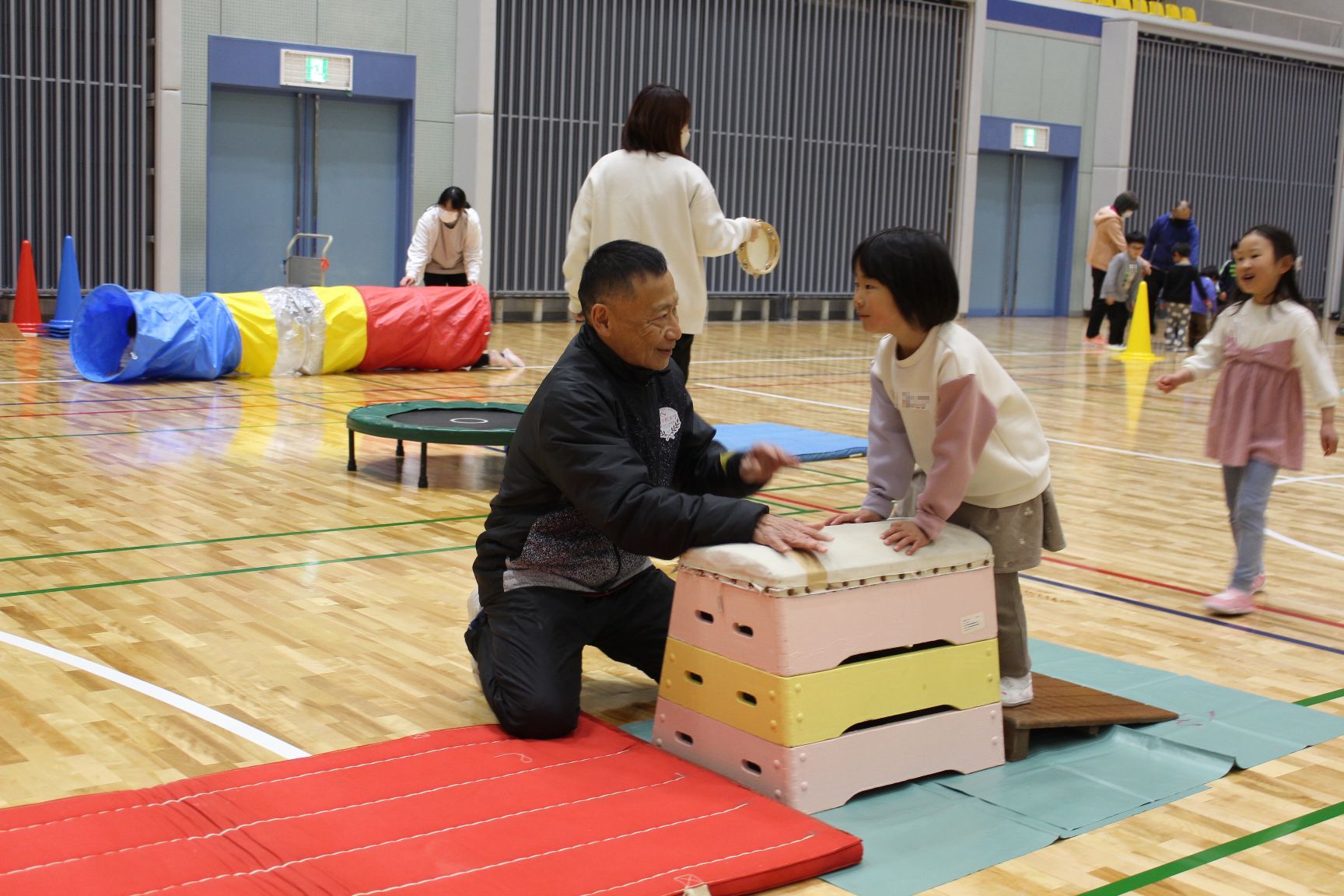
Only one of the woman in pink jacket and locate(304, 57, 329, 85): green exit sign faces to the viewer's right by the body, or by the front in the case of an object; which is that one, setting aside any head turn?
the woman in pink jacket

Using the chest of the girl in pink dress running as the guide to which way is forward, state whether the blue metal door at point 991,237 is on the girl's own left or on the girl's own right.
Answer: on the girl's own right

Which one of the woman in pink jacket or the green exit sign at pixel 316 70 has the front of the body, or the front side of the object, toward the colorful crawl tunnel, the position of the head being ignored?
the green exit sign

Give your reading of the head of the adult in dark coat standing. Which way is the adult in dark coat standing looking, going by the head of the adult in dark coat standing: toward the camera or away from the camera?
toward the camera

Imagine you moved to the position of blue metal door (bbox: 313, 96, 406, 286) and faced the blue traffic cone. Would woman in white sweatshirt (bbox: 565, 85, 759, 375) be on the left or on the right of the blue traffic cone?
left

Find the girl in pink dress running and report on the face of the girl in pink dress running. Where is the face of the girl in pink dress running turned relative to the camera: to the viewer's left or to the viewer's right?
to the viewer's left

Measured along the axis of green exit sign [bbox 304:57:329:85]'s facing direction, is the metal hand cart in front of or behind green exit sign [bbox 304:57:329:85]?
in front

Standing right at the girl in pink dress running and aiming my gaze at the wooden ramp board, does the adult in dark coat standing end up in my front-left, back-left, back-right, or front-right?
back-right

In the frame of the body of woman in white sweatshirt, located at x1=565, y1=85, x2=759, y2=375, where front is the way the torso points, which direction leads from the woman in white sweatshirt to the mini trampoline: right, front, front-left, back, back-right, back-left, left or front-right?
left

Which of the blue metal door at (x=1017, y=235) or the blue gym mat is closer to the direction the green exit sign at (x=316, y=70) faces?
the blue gym mat

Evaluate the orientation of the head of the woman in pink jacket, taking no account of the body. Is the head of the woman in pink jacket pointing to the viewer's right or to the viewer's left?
to the viewer's right

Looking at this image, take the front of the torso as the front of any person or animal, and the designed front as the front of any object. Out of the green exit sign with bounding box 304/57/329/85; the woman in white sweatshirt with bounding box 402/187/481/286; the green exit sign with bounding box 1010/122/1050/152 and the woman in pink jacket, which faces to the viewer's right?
the woman in pink jacket

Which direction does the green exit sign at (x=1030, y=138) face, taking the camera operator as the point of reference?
facing the viewer

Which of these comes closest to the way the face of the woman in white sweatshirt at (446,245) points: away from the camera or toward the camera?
toward the camera

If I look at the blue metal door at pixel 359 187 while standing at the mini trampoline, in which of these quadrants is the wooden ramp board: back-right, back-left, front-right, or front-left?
back-right

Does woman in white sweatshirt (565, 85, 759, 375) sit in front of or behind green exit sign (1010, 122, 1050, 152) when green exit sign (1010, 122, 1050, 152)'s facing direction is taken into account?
in front

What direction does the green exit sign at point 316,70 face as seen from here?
toward the camera
